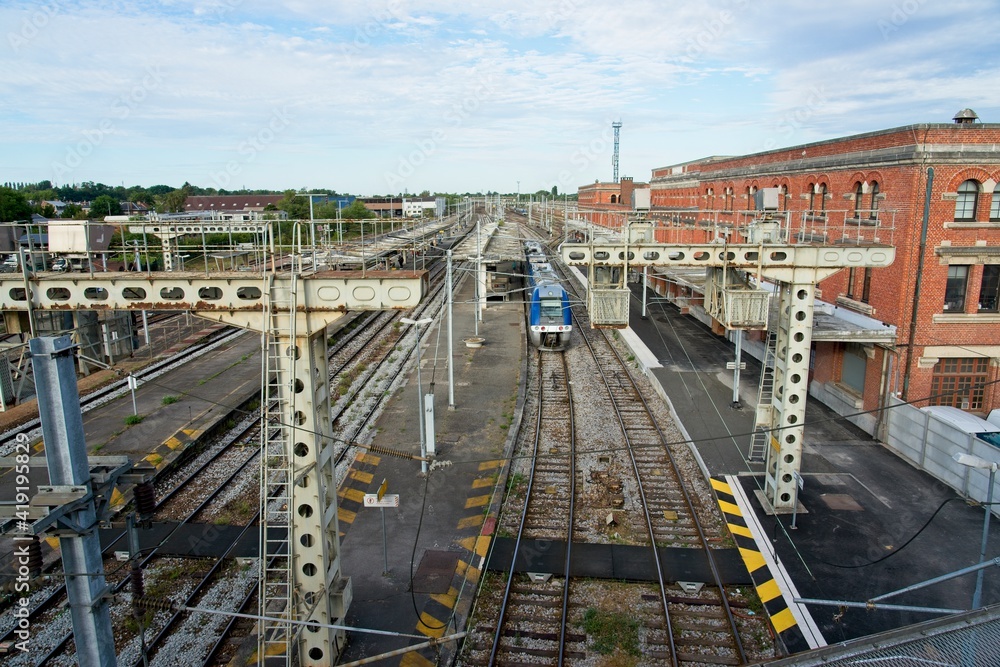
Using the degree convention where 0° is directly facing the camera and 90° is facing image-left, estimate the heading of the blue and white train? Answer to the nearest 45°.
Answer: approximately 0°

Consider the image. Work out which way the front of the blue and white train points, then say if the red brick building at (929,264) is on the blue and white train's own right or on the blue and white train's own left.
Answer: on the blue and white train's own left

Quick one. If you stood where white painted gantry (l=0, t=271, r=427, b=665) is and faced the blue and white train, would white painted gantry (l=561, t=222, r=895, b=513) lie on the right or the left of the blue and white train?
right

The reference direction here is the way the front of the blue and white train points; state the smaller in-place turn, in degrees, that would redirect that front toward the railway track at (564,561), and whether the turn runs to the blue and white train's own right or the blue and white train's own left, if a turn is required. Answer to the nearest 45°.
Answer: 0° — it already faces it

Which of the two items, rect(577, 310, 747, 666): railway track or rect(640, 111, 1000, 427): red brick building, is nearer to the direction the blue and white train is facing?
the railway track

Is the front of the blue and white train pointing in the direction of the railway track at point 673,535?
yes

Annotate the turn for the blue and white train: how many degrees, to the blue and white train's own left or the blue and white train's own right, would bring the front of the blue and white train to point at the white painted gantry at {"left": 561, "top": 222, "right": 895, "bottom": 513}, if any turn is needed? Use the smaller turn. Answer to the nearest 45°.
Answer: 0° — it already faces it

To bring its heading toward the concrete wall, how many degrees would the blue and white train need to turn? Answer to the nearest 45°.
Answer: approximately 45° to its left
